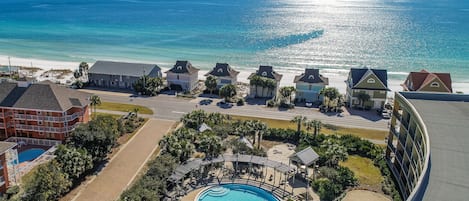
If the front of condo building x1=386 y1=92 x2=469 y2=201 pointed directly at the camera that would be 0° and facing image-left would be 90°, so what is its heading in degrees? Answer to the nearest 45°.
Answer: approximately 90°

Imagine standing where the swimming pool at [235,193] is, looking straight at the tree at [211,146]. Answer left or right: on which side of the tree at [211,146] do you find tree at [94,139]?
left
